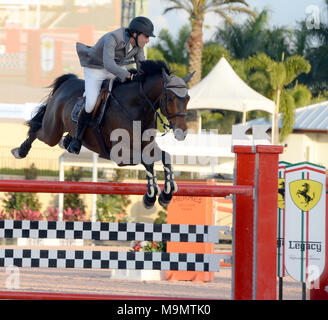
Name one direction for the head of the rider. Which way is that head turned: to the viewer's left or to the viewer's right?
to the viewer's right

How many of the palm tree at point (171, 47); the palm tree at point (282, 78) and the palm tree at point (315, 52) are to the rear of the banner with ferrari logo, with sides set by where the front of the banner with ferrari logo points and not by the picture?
3

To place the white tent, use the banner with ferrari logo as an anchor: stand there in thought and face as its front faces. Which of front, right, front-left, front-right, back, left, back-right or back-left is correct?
back

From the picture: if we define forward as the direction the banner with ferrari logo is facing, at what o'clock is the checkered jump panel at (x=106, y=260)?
The checkered jump panel is roughly at 2 o'clock from the banner with ferrari logo.

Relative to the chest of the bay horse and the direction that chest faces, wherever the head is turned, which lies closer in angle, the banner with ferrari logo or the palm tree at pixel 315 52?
the banner with ferrari logo

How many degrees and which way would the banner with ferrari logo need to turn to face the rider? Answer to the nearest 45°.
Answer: approximately 45° to its right

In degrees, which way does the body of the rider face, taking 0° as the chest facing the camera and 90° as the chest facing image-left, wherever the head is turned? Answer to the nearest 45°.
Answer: approximately 315°

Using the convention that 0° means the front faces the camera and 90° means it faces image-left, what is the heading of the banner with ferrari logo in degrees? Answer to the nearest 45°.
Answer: approximately 0°

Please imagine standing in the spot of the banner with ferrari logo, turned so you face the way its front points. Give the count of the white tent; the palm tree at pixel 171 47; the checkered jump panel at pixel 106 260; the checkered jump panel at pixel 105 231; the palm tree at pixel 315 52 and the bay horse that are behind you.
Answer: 3

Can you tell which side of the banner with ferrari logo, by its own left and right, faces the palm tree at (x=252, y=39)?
back
